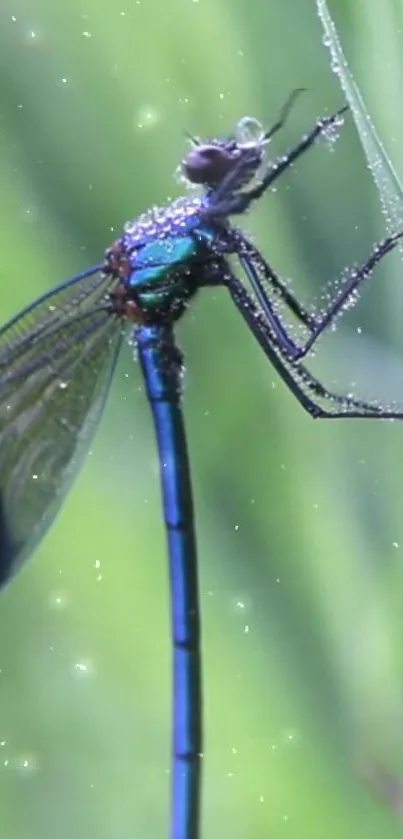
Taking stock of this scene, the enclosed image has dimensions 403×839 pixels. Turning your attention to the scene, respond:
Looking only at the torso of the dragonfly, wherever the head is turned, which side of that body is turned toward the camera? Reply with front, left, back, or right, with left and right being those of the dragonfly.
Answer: right
